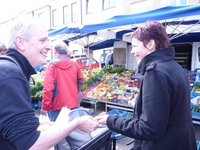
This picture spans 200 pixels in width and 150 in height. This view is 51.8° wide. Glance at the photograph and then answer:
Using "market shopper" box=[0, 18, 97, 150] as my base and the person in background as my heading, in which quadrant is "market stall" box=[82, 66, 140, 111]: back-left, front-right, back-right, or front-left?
front-right

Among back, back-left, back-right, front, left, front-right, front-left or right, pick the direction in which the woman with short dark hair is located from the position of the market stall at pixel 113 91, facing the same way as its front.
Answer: front

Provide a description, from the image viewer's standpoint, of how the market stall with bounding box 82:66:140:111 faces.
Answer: facing the viewer

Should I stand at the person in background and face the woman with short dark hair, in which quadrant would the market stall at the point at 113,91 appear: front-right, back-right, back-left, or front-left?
back-left

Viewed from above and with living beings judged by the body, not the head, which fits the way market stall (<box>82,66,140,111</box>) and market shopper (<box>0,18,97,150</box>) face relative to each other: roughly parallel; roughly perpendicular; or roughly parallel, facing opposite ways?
roughly perpendicular

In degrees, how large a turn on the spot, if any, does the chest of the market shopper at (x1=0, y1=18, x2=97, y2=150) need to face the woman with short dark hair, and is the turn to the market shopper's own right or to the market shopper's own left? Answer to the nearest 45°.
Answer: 0° — they already face them

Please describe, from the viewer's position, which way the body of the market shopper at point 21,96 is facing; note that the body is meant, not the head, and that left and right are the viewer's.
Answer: facing to the right of the viewer

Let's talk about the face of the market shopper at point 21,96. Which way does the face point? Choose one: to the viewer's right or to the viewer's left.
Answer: to the viewer's right

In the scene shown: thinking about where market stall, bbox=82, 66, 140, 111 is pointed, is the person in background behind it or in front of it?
in front

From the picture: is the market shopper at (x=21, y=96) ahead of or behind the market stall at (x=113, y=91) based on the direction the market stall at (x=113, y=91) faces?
ahead

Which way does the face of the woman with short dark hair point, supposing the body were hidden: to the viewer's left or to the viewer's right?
to the viewer's left

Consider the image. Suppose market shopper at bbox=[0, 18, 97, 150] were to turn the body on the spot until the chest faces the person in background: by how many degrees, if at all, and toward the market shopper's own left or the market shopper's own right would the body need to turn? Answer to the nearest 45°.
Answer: approximately 90° to the market shopper's own left

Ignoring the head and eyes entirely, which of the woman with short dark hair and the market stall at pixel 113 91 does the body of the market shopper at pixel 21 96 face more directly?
the woman with short dark hair

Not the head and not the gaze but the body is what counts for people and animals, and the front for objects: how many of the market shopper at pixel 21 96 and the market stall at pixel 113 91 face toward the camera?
1
